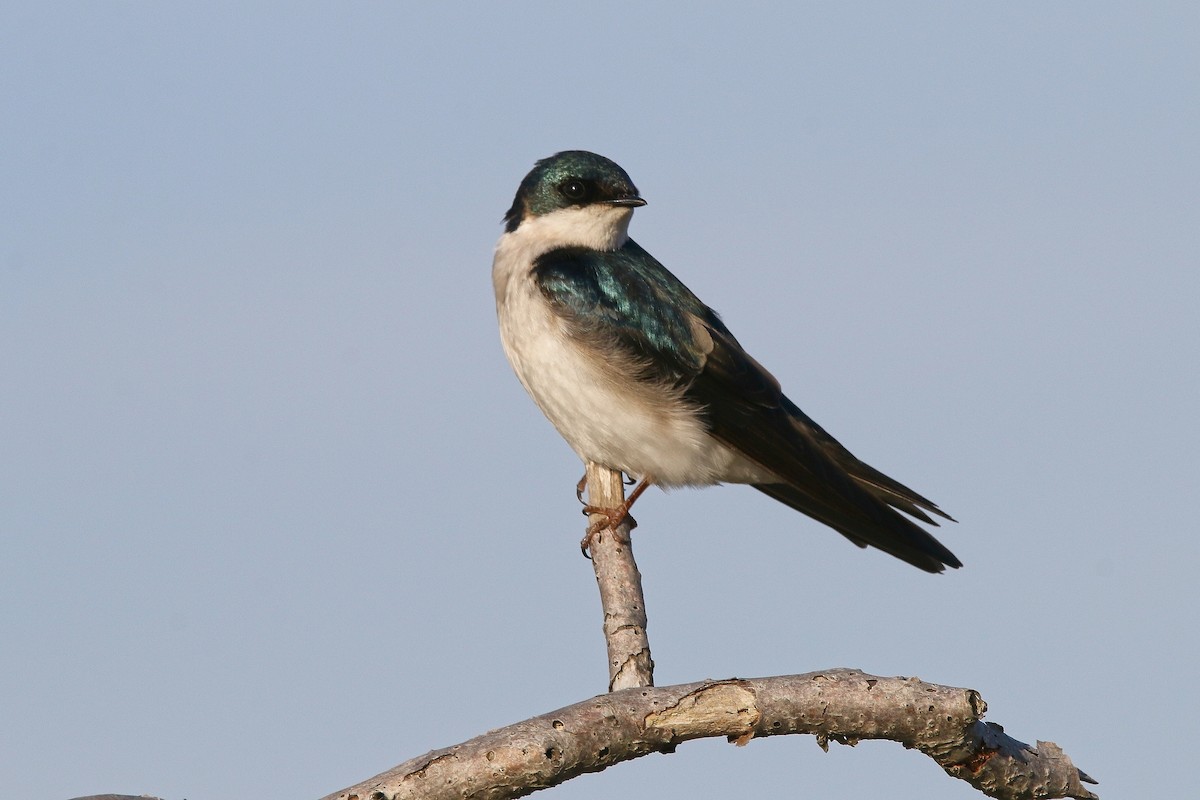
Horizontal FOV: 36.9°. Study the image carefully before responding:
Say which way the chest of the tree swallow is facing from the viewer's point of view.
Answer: to the viewer's left
